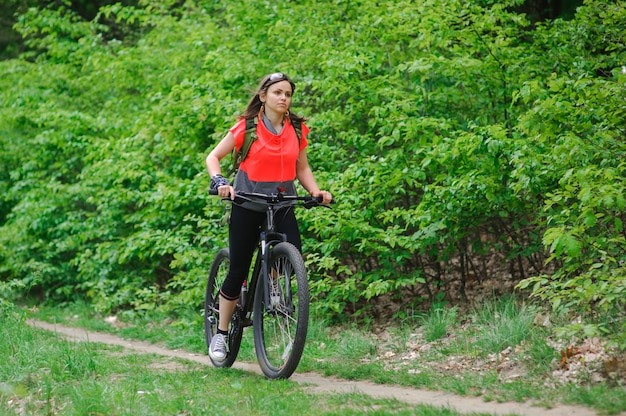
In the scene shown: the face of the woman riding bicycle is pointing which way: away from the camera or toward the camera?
toward the camera

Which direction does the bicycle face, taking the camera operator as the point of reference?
facing the viewer and to the right of the viewer
